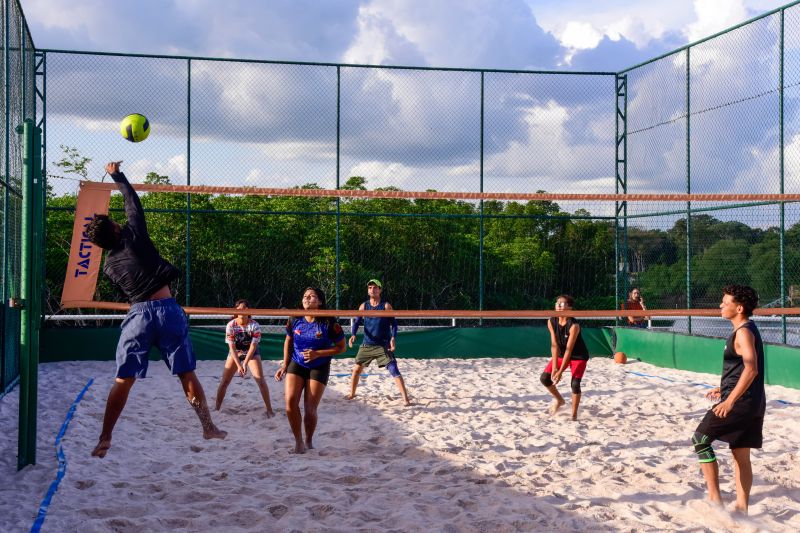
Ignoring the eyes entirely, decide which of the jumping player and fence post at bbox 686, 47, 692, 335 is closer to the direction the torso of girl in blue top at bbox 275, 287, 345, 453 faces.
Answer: the jumping player

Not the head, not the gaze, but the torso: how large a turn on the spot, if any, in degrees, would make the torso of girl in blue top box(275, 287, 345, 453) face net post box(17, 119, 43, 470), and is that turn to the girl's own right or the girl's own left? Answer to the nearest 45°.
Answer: approximately 90° to the girl's own right

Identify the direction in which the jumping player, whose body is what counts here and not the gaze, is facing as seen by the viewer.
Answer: away from the camera

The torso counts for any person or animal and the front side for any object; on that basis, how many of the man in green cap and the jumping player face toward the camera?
1

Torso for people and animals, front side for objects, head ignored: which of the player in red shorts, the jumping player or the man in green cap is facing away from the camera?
the jumping player

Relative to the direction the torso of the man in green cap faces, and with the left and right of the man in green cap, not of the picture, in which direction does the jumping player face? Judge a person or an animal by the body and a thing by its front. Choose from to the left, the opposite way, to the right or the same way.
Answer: the opposite way

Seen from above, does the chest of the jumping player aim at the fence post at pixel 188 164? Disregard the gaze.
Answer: yes

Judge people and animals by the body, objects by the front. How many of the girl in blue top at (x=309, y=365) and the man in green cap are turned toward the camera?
2

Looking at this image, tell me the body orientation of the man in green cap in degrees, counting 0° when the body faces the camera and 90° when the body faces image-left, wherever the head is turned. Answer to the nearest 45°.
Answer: approximately 0°

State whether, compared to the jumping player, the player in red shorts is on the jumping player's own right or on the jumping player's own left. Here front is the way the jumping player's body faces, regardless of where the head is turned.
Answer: on the jumping player's own right

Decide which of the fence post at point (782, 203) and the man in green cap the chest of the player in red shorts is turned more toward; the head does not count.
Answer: the man in green cap
